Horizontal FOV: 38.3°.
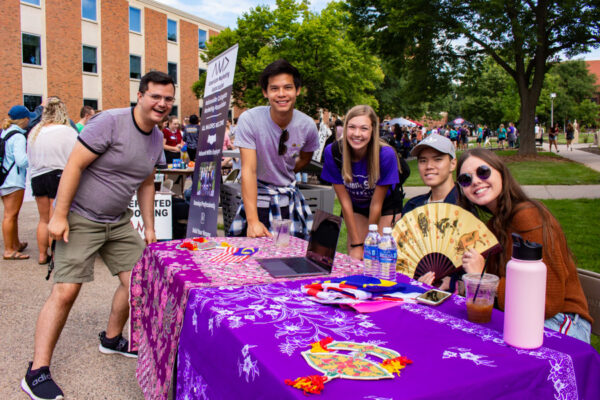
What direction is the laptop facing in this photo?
to the viewer's left

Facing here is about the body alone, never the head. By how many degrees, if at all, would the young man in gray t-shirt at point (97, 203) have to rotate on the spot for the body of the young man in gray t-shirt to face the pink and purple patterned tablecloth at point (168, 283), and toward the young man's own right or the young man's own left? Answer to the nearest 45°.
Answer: approximately 45° to the young man's own right

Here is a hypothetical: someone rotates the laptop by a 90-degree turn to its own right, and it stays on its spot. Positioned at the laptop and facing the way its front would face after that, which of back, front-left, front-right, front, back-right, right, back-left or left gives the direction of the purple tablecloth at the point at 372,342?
back

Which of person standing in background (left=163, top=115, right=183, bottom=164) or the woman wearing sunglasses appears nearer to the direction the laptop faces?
the person standing in background

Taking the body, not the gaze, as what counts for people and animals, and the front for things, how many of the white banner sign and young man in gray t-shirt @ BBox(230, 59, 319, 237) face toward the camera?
2

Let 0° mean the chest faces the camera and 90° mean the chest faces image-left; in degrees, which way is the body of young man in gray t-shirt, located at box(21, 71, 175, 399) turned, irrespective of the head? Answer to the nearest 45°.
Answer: approximately 315°

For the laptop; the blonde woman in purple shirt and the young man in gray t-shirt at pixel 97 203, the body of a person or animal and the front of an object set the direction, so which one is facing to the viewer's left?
the laptop

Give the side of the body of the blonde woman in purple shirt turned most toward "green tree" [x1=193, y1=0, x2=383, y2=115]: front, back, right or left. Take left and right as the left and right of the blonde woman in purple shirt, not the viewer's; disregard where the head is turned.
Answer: back

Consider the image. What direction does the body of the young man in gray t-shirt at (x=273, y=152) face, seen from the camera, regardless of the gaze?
toward the camera

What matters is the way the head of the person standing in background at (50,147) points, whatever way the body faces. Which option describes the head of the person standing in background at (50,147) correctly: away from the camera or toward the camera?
away from the camera

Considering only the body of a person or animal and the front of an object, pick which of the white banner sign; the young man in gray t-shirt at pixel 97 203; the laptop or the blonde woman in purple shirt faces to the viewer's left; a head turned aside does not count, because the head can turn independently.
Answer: the laptop

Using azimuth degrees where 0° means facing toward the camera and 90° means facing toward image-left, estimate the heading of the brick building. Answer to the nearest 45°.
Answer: approximately 315°

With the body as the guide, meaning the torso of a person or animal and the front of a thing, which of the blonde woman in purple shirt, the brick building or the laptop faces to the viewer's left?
the laptop

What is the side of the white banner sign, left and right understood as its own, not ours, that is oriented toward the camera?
front
